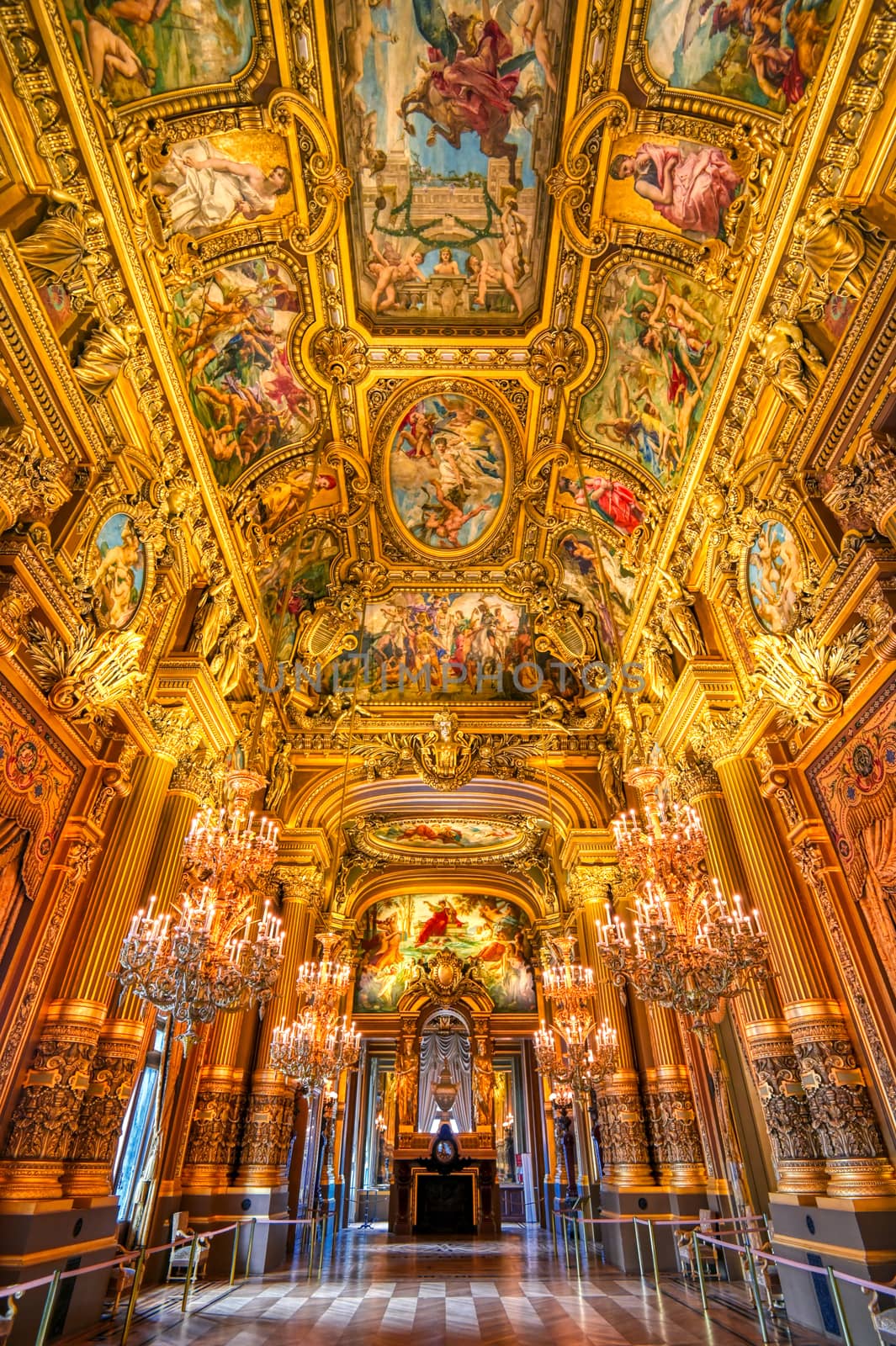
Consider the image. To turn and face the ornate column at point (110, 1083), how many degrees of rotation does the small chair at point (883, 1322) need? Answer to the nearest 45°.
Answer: approximately 45° to its right

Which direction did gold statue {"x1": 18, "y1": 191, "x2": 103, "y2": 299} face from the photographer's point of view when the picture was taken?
facing to the right of the viewer

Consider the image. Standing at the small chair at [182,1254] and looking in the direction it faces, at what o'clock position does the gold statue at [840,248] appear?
The gold statue is roughly at 1 o'clock from the small chair.

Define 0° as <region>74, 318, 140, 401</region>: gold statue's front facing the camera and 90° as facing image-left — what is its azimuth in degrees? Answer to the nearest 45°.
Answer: approximately 270°

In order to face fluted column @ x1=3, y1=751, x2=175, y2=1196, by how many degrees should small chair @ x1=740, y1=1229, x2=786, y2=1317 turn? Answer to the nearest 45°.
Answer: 0° — it already faces it

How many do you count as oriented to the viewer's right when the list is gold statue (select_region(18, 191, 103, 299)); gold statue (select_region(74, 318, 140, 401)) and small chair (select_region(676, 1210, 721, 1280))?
2

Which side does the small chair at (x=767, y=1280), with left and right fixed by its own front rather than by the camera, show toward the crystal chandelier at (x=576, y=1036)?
right

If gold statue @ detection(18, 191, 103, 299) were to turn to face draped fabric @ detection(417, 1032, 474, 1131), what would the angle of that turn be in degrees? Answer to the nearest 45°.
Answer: approximately 45° to its left

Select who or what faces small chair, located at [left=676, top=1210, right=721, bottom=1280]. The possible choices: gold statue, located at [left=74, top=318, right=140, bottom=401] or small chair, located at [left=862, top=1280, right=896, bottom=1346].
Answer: the gold statue

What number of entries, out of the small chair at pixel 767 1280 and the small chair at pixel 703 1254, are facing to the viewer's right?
0

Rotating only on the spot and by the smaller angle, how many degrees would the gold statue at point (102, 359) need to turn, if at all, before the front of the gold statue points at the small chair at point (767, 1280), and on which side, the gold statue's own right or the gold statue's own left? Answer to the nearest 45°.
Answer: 0° — it already faces it

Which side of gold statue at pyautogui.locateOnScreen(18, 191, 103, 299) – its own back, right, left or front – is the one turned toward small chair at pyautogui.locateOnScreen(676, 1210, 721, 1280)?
front

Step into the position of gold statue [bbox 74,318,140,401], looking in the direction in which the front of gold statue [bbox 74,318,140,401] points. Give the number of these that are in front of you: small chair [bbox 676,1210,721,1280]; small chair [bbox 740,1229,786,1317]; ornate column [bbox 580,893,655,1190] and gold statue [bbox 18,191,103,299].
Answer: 3

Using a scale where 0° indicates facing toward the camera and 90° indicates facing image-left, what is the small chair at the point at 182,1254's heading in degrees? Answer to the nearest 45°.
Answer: approximately 315°
